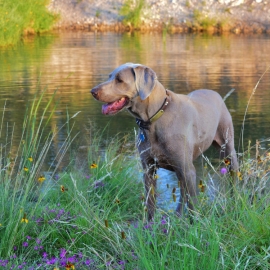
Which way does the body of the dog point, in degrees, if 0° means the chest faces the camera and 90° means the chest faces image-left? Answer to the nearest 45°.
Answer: approximately 45°
